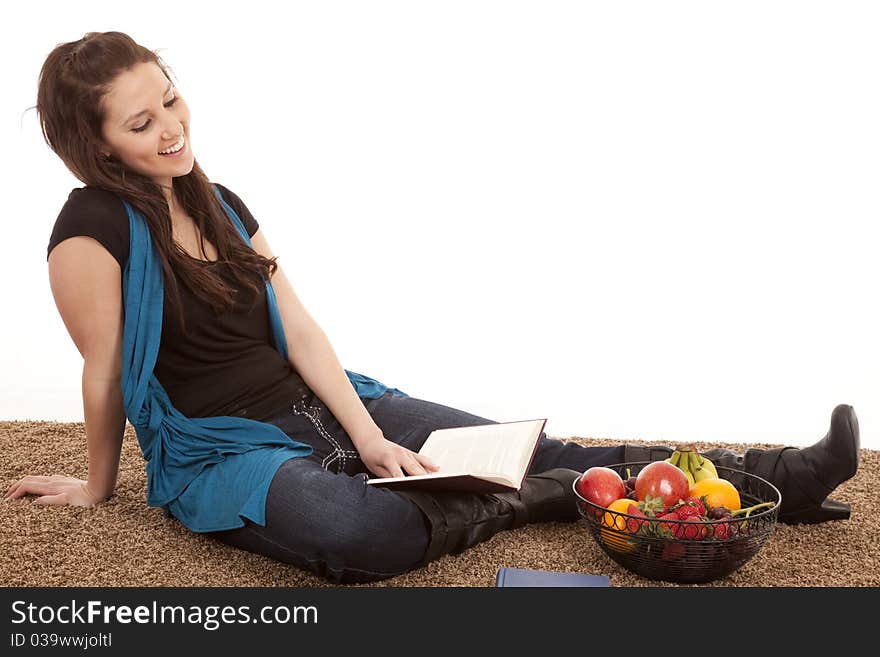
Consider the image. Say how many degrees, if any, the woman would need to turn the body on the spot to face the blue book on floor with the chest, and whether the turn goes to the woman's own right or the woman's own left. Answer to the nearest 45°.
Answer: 0° — they already face it

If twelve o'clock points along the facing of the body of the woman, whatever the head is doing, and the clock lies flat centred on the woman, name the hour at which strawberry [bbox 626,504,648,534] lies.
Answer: The strawberry is roughly at 11 o'clock from the woman.

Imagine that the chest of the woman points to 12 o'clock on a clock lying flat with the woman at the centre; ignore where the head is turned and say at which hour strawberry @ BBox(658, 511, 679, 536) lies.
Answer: The strawberry is roughly at 11 o'clock from the woman.

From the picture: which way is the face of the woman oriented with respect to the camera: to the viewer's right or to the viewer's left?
to the viewer's right

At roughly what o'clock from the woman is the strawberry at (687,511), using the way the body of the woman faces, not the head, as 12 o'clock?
The strawberry is roughly at 11 o'clock from the woman.

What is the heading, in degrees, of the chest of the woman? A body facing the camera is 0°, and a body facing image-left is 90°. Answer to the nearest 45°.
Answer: approximately 315°

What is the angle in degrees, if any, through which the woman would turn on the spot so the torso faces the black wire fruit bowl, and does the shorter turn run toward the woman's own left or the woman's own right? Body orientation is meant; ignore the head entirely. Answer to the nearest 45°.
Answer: approximately 45° to the woman's own left

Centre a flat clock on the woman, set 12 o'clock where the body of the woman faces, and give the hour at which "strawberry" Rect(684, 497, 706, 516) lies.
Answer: The strawberry is roughly at 11 o'clock from the woman.

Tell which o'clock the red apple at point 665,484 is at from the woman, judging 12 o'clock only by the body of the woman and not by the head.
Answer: The red apple is roughly at 11 o'clock from the woman.
